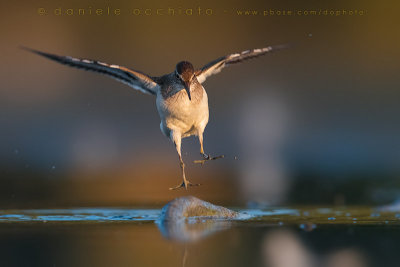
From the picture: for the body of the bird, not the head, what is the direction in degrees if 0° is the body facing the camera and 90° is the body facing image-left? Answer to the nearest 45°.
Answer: approximately 0°
